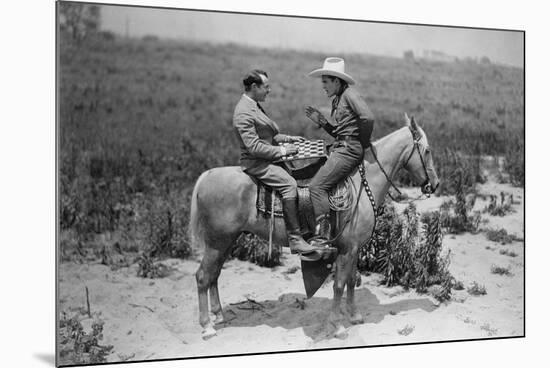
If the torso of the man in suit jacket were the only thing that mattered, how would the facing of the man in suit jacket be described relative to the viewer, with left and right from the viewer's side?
facing to the right of the viewer

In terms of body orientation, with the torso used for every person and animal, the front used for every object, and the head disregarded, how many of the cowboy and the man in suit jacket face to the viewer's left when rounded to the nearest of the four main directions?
1

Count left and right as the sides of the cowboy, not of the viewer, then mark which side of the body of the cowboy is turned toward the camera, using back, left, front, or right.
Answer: left

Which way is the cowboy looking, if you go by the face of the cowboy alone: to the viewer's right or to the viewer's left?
to the viewer's left

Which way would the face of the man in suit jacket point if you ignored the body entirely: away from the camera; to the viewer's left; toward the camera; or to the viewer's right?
to the viewer's right

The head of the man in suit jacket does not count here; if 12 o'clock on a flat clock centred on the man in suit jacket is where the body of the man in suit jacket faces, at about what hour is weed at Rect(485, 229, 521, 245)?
The weed is roughly at 11 o'clock from the man in suit jacket.

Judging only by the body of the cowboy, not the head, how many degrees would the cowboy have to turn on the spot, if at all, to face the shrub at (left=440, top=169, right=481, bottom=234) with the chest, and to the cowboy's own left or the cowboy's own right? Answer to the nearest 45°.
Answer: approximately 135° to the cowboy's own right

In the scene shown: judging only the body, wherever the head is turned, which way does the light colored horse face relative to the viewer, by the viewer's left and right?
facing to the right of the viewer

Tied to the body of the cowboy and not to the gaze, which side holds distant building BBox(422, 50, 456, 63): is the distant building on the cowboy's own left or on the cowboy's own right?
on the cowboy's own right

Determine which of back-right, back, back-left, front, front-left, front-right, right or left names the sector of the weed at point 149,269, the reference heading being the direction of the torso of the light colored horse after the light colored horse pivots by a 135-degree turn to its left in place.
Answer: front

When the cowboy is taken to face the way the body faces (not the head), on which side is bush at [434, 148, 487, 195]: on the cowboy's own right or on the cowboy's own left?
on the cowboy's own right
